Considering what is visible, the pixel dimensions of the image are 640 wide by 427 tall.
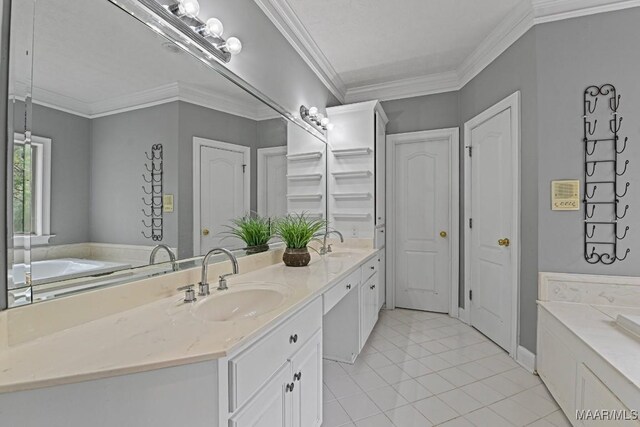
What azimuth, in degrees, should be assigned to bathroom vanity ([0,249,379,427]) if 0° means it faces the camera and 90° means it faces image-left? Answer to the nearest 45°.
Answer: approximately 315°

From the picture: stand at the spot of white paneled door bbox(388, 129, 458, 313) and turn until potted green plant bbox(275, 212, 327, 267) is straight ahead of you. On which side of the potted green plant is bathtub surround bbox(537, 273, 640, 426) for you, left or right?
left

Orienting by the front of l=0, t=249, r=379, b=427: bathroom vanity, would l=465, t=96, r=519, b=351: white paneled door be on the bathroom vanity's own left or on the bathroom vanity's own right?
on the bathroom vanity's own left

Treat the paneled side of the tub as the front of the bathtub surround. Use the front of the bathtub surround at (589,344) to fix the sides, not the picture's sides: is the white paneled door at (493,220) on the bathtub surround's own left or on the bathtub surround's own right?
on the bathtub surround's own right

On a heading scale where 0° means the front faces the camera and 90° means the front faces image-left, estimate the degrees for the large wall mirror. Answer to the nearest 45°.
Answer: approximately 315°
